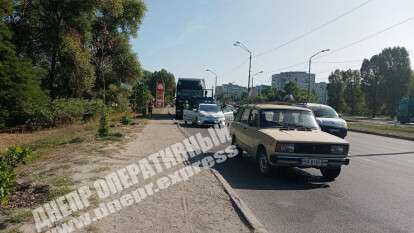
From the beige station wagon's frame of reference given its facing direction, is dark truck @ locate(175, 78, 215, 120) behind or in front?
behind

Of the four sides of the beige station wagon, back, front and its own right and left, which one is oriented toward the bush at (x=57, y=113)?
back

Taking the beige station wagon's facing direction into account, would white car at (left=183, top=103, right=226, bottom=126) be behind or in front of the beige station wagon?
behind

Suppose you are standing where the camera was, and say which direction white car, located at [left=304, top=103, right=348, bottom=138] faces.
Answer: facing the viewer and to the right of the viewer

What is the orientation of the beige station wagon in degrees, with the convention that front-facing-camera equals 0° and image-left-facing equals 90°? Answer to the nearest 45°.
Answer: approximately 315°

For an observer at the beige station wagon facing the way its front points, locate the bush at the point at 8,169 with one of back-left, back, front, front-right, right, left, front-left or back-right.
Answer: right

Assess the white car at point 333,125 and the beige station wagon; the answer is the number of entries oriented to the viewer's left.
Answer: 0
